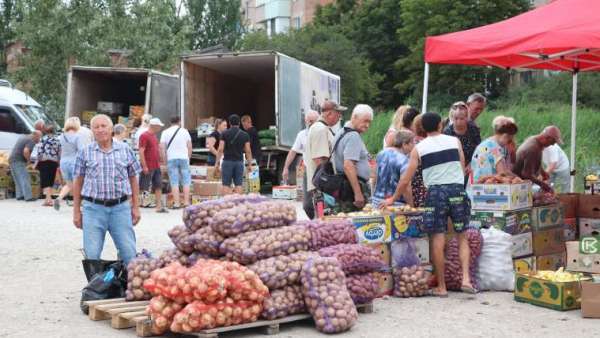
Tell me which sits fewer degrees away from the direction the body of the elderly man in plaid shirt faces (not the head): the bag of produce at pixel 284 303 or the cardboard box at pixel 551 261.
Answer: the bag of produce

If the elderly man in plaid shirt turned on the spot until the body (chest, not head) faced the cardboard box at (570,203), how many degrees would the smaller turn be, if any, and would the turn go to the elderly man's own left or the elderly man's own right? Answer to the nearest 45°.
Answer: approximately 90° to the elderly man's own left

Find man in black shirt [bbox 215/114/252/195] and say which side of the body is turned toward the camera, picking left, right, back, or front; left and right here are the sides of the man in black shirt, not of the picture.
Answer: back

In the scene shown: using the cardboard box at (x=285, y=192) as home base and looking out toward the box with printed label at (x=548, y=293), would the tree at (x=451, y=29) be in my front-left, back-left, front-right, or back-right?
back-left

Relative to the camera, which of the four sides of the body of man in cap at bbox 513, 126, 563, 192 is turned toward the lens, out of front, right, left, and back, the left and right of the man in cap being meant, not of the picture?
right

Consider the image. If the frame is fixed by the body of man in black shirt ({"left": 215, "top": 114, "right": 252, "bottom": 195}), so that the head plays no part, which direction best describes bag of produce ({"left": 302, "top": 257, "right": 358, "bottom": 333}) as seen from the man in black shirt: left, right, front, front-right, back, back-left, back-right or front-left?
back

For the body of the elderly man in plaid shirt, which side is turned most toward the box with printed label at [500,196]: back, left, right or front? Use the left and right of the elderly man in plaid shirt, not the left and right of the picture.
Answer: left

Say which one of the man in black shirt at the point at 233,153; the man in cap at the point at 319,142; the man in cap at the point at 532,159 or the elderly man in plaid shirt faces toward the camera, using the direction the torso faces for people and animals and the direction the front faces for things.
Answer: the elderly man in plaid shirt
